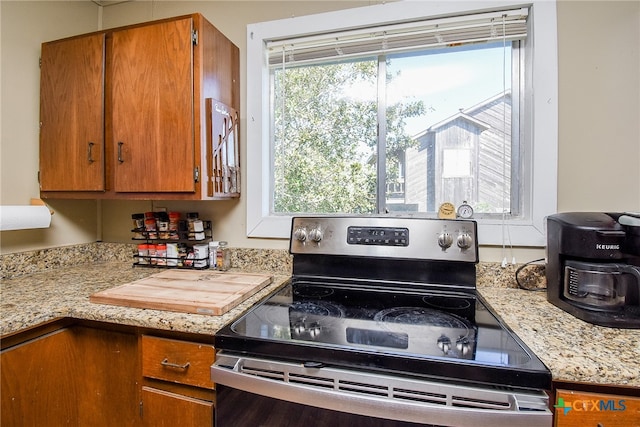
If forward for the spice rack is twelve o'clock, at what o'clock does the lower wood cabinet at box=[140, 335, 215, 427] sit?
The lower wood cabinet is roughly at 12 o'clock from the spice rack.

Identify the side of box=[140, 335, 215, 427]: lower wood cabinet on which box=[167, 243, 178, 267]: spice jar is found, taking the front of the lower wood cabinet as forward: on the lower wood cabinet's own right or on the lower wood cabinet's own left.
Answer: on the lower wood cabinet's own right

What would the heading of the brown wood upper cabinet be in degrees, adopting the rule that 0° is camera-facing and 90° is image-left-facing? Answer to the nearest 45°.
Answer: approximately 45°

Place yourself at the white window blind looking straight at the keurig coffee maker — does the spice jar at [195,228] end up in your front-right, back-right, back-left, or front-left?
back-right

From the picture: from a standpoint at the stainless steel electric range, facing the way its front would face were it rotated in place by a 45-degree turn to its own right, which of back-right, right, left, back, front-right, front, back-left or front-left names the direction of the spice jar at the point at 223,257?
right

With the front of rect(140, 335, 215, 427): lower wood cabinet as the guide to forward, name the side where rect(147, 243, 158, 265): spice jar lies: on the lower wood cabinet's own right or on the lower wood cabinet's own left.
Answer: on the lower wood cabinet's own right

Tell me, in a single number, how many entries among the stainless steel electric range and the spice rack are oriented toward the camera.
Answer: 2

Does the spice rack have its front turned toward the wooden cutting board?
yes
